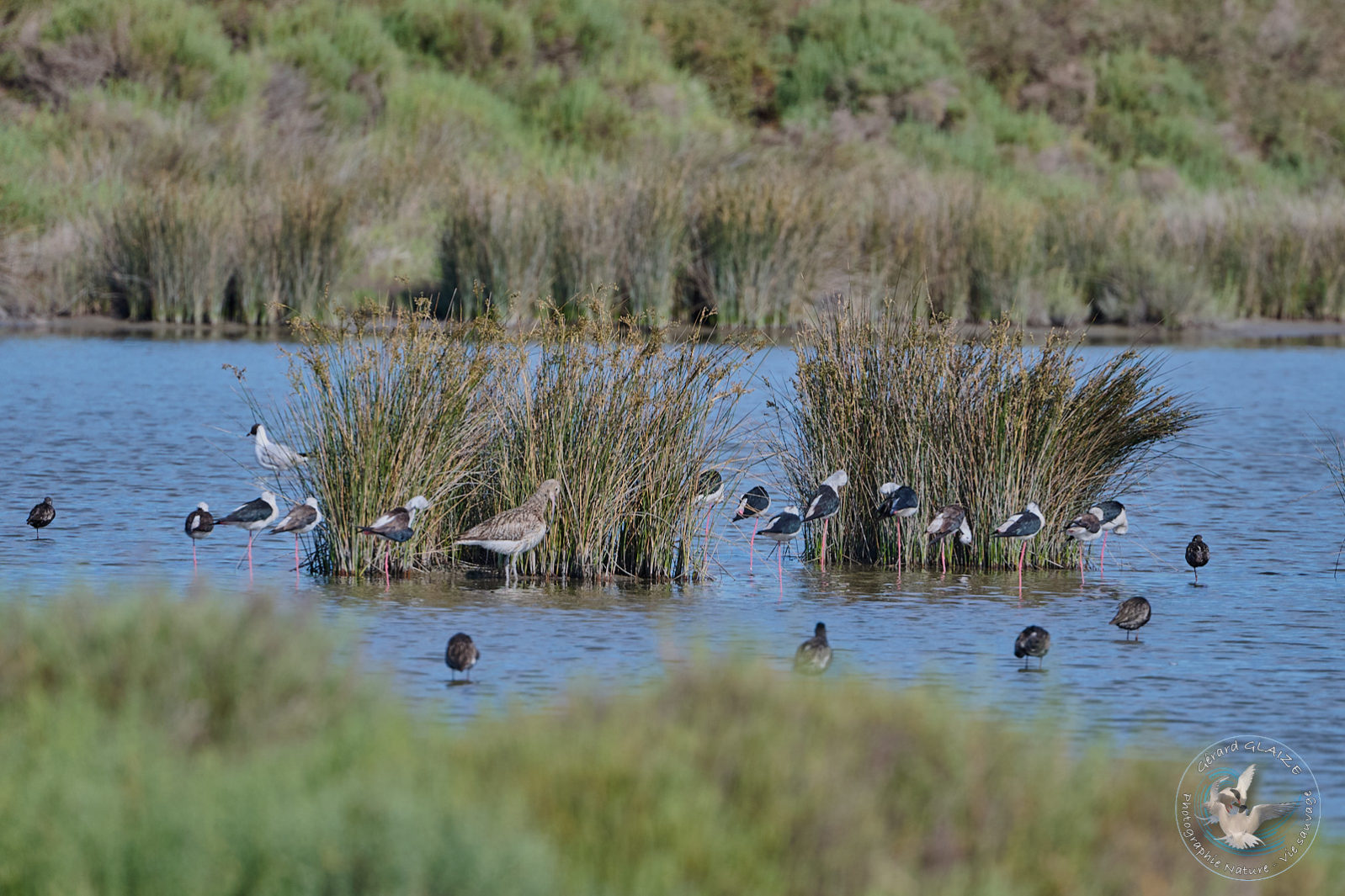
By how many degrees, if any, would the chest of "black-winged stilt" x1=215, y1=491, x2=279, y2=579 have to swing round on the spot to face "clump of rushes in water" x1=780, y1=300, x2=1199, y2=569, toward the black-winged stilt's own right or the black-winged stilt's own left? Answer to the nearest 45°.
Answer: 0° — it already faces it

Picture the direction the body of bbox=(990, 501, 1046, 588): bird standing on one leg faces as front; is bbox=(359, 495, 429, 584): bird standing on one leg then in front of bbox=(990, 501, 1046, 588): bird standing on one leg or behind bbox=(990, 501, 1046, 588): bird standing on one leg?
behind

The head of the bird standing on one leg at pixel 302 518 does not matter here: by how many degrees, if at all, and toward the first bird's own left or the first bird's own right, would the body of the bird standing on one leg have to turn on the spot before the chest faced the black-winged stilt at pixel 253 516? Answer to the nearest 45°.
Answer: approximately 135° to the first bird's own left

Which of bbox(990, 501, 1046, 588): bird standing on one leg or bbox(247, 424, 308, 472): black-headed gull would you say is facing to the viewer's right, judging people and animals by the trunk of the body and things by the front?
the bird standing on one leg

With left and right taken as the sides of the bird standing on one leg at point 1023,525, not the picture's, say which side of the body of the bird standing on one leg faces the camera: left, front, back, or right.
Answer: right

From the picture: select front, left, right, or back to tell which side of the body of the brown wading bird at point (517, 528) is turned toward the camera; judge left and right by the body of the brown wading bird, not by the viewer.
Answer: right

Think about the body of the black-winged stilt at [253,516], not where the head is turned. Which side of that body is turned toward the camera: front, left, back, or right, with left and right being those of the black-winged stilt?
right

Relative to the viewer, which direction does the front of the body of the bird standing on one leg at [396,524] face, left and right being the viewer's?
facing to the right of the viewer
